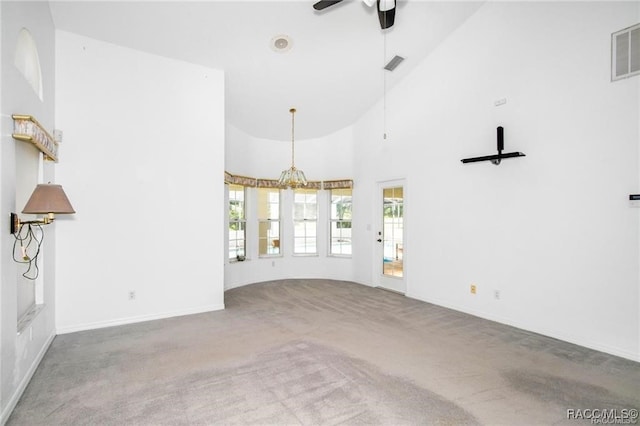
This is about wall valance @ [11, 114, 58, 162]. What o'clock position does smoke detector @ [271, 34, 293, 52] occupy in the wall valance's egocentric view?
The smoke detector is roughly at 12 o'clock from the wall valance.

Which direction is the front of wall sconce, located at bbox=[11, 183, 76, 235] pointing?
to the viewer's right

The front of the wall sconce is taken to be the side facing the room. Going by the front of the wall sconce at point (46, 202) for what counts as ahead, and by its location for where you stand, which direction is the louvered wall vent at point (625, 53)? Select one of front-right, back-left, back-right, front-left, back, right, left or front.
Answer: front-right

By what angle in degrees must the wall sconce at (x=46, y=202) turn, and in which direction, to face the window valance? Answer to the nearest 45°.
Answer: approximately 45° to its left

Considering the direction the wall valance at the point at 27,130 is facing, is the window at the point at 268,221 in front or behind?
in front

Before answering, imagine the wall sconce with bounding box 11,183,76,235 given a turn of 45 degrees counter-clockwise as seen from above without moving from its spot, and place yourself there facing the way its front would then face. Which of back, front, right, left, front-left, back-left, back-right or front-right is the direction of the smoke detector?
front-right

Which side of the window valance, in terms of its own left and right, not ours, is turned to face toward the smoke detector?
front

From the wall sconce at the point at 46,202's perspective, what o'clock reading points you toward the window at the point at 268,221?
The window is roughly at 11 o'clock from the wall sconce.

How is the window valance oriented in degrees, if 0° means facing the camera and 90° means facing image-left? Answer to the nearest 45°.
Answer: approximately 0°

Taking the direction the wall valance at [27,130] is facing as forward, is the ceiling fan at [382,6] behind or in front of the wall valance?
in front

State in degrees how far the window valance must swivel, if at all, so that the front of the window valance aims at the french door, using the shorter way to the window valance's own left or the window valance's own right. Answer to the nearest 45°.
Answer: approximately 45° to the window valance's own left
